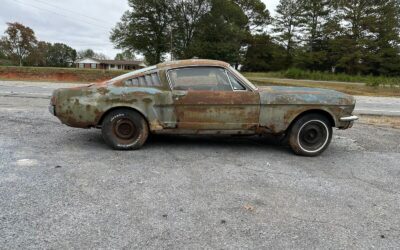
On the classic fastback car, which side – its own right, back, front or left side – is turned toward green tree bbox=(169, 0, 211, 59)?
left

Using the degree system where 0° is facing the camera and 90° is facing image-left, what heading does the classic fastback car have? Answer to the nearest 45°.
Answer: approximately 270°

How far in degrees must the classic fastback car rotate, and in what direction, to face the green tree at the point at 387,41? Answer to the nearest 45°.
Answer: approximately 45° to its left

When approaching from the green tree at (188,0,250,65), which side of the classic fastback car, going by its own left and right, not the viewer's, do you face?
left

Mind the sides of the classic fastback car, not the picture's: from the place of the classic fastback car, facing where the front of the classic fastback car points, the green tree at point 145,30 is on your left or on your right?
on your left

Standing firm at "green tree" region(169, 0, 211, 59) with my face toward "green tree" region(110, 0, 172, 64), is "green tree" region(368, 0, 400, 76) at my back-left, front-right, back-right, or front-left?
back-left
